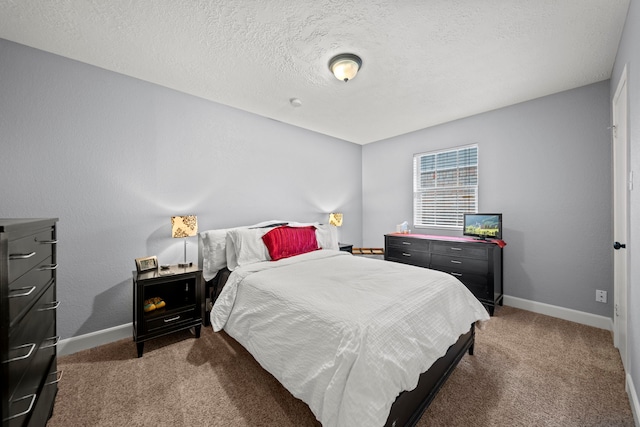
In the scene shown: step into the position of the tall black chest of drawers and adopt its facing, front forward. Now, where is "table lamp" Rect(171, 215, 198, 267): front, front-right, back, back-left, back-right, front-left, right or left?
front-left

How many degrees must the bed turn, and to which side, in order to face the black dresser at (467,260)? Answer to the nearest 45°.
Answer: approximately 90° to its left

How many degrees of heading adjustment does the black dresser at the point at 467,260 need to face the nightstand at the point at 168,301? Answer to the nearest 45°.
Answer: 0° — it already faces it

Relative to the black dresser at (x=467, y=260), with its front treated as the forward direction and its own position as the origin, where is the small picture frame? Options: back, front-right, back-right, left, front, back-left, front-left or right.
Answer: front

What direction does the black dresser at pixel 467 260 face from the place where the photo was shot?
facing the viewer and to the left of the viewer

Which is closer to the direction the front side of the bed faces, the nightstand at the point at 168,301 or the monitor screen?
the monitor screen

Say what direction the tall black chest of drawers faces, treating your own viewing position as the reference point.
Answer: facing to the right of the viewer

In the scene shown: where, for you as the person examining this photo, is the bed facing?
facing the viewer and to the right of the viewer

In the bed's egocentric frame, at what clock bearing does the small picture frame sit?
The small picture frame is roughly at 5 o'clock from the bed.
